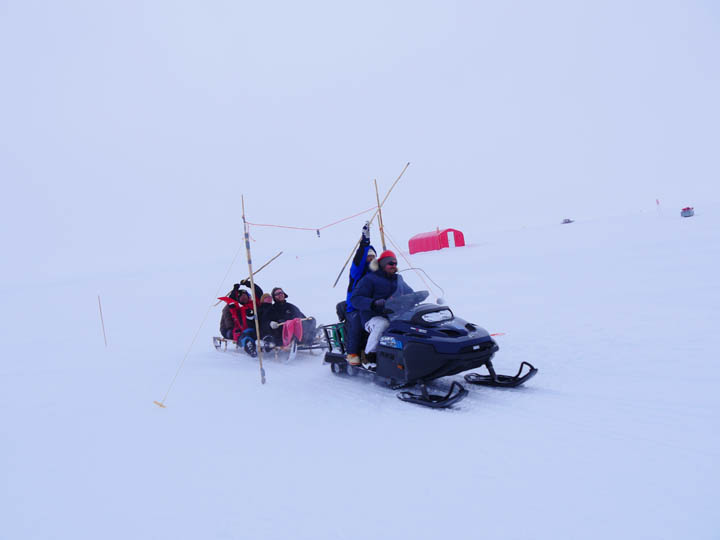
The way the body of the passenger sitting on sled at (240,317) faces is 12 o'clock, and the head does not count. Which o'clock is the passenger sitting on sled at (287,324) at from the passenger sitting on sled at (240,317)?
the passenger sitting on sled at (287,324) is roughly at 12 o'clock from the passenger sitting on sled at (240,317).

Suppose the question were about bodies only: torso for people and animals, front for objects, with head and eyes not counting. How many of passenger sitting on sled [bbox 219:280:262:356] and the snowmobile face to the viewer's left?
0

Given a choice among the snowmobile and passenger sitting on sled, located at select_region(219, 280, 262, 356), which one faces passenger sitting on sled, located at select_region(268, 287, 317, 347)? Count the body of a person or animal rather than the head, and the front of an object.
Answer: passenger sitting on sled, located at select_region(219, 280, 262, 356)

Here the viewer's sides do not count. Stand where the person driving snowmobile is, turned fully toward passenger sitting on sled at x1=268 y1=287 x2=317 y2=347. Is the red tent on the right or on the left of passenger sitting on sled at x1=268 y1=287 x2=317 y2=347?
right

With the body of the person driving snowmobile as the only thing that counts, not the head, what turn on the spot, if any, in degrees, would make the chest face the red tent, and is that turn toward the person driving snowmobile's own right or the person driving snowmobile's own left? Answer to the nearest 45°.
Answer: approximately 135° to the person driving snowmobile's own left

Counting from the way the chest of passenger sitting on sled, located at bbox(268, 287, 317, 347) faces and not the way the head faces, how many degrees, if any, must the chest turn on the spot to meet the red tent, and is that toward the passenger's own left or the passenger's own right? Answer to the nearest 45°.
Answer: approximately 90° to the passenger's own left

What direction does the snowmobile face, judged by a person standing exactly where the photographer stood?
facing the viewer and to the right of the viewer

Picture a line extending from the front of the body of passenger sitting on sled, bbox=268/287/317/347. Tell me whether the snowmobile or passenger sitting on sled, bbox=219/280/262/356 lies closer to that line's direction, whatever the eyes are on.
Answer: the snowmobile

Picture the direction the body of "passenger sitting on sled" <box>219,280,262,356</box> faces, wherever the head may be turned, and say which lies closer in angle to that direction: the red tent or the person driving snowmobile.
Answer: the person driving snowmobile

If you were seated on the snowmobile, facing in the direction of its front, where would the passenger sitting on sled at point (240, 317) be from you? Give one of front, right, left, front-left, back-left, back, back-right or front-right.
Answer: back

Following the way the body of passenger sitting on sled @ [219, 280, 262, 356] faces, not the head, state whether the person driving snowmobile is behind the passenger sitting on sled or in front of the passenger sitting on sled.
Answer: in front

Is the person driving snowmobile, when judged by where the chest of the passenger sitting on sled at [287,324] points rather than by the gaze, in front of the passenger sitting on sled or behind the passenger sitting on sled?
in front

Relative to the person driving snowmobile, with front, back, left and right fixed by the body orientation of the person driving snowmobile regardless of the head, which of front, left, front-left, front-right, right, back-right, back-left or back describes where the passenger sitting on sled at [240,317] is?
back

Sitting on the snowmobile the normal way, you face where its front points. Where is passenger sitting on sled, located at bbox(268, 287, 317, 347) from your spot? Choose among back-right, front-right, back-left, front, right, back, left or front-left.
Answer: back
